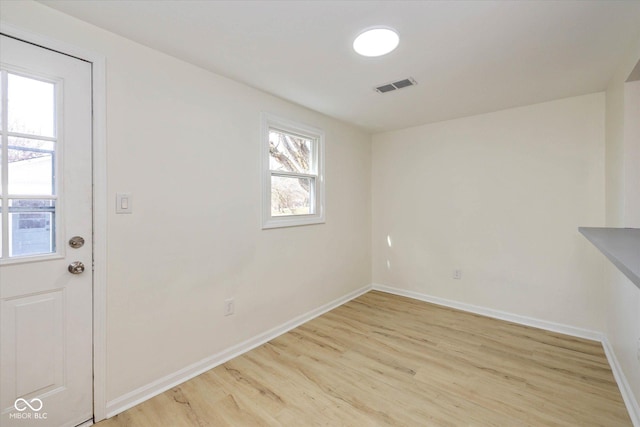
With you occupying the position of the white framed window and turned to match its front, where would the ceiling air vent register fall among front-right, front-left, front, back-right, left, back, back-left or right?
front

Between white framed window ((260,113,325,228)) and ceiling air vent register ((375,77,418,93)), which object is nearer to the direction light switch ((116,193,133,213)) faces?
the ceiling air vent register

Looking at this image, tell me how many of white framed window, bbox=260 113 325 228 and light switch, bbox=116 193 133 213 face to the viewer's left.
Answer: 0

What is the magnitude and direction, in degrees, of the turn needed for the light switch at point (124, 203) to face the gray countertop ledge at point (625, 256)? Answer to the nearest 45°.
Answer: approximately 45° to its left

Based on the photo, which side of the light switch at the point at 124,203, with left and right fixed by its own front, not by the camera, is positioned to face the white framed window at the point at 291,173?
left

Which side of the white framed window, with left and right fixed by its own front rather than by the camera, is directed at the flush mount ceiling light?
front

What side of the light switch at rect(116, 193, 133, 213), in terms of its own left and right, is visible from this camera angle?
front

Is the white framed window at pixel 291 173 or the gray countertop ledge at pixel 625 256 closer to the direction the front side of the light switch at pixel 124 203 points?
the gray countertop ledge

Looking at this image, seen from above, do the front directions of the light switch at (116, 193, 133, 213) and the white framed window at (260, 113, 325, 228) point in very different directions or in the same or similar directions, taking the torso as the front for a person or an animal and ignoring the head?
same or similar directions

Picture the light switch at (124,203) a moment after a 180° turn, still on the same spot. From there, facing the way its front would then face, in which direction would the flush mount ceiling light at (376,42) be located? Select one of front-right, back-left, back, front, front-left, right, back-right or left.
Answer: back-right
